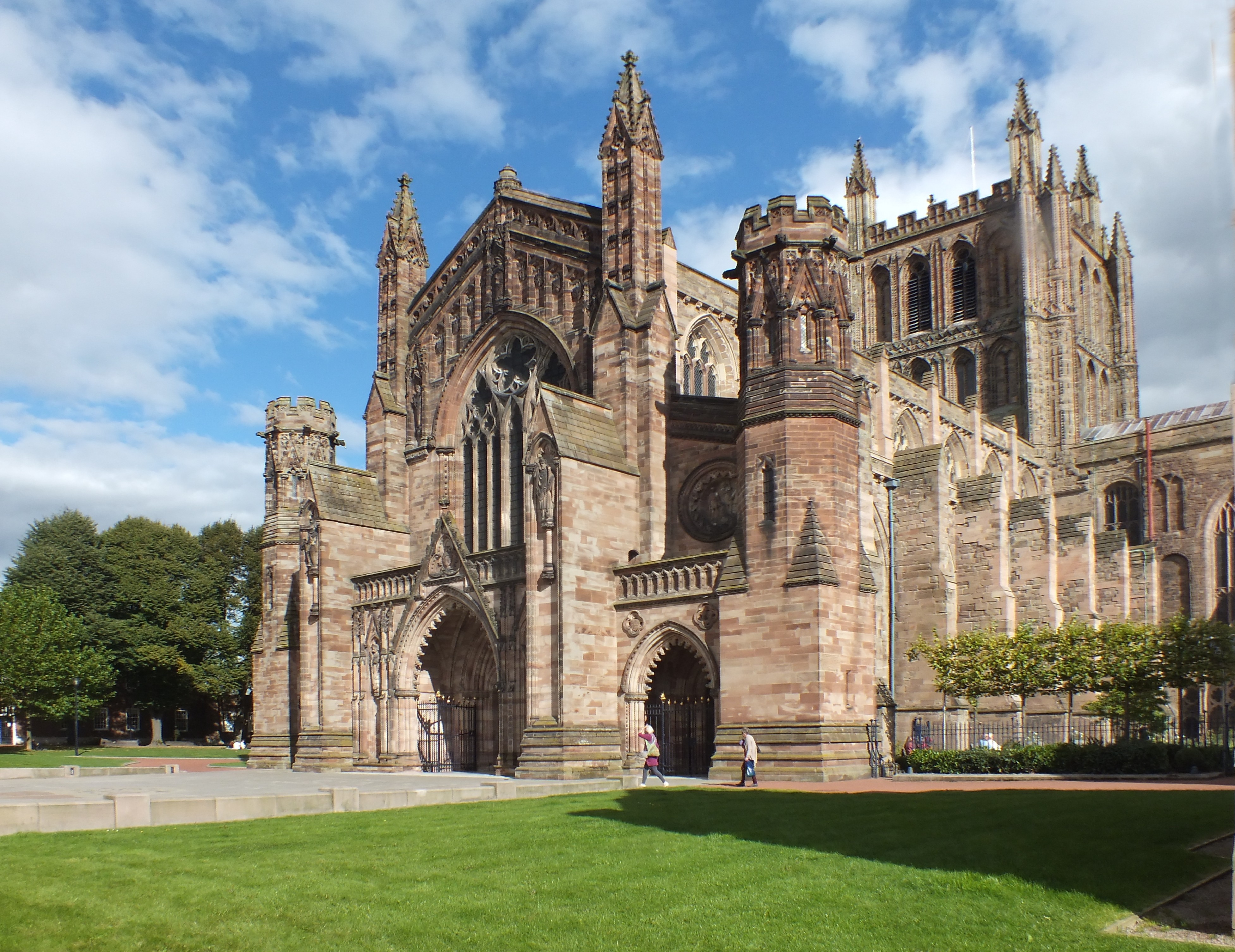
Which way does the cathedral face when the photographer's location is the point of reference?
facing the viewer and to the left of the viewer
